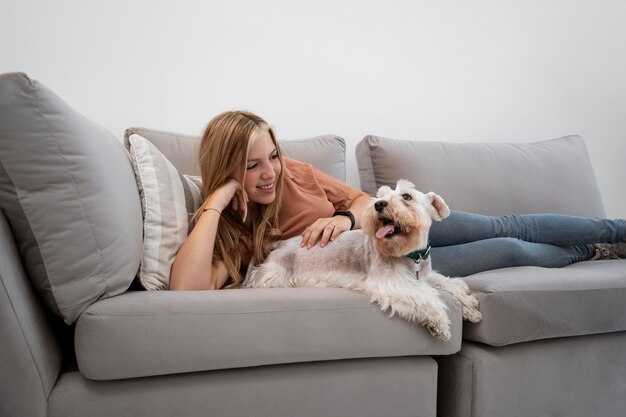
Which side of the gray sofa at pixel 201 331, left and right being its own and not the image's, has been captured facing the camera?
front

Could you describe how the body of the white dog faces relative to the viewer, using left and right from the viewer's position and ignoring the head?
facing the viewer and to the right of the viewer
